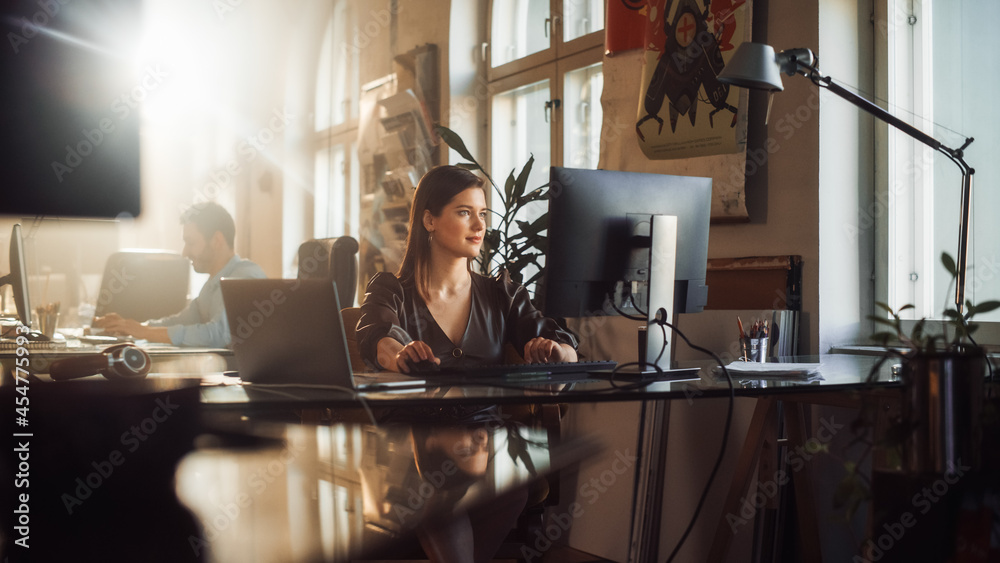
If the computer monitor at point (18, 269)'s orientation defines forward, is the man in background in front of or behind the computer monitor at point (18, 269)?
in front

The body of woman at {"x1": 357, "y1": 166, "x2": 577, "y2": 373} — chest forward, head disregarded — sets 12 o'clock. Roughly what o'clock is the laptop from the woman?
The laptop is roughly at 2 o'clock from the woman.

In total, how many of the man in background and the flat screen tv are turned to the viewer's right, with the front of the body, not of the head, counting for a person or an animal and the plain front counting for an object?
0

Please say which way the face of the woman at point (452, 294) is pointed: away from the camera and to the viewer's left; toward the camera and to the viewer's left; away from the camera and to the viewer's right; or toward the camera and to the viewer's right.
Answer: toward the camera and to the viewer's right

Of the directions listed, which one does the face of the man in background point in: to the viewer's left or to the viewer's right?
to the viewer's left

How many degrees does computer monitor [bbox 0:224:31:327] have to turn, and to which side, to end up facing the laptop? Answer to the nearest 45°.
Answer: approximately 90° to its right

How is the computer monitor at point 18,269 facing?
to the viewer's right

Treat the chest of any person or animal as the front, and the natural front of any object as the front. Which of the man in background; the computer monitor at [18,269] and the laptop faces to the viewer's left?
the man in background

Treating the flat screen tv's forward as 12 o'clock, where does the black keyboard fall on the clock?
The black keyboard is roughly at 11 o'clock from the flat screen tv.

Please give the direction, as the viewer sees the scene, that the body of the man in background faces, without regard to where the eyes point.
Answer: to the viewer's left

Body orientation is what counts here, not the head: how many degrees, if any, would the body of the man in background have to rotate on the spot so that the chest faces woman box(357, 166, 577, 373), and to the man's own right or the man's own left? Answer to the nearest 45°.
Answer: approximately 90° to the man's own left

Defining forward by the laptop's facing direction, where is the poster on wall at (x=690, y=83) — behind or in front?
in front

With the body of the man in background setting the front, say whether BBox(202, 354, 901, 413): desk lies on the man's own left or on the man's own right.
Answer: on the man's own left
